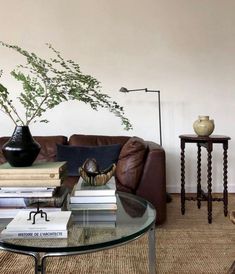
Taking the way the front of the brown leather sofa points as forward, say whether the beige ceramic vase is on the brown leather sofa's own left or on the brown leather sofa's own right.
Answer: on the brown leather sofa's own left

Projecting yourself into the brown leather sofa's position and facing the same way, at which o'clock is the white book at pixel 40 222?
The white book is roughly at 1 o'clock from the brown leather sofa.

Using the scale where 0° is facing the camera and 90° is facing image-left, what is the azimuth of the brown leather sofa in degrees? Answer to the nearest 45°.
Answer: approximately 0°

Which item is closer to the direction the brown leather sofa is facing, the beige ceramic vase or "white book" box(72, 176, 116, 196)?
the white book

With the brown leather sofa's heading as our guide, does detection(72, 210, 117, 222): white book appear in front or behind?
in front

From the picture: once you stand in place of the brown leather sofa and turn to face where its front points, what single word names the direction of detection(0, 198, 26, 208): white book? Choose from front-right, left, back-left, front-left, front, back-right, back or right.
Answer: front-right

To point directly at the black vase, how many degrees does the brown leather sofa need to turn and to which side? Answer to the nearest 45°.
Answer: approximately 45° to its right
